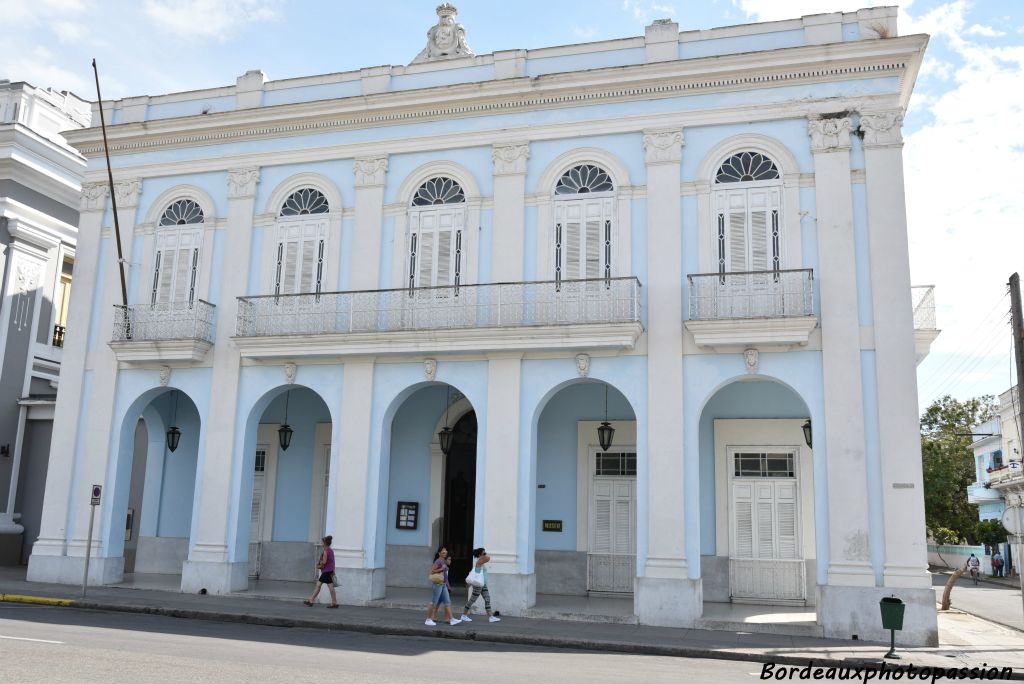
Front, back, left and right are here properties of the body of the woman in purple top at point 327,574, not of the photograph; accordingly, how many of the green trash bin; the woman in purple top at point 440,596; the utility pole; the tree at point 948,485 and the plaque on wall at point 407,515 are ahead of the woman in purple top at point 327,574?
0

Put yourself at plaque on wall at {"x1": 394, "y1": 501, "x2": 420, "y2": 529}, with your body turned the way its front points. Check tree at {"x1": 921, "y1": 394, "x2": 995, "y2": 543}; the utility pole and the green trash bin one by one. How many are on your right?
0

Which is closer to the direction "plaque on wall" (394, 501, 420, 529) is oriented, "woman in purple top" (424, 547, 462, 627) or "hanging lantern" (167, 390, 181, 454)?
the woman in purple top

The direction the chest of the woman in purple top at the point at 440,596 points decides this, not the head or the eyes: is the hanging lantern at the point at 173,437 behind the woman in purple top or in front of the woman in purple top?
behind

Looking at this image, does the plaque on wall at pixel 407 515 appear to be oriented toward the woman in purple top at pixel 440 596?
yes

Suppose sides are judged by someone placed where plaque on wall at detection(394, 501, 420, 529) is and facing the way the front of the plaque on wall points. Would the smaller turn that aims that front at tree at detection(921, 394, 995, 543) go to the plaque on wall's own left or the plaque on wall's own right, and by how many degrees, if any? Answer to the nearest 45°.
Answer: approximately 135° to the plaque on wall's own left

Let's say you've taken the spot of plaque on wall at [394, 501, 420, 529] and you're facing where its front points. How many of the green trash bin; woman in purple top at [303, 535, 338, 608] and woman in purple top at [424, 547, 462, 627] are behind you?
0

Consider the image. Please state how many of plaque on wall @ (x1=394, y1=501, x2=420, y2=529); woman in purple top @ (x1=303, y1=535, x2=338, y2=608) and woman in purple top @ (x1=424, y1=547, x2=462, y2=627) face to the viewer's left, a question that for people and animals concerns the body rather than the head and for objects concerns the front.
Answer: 1

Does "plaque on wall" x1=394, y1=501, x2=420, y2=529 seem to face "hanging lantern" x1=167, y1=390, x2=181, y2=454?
no

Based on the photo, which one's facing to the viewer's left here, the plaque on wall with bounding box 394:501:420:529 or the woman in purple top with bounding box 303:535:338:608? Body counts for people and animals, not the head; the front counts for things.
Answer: the woman in purple top

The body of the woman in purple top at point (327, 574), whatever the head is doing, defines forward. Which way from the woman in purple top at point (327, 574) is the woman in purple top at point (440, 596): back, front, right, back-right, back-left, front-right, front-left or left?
back-left

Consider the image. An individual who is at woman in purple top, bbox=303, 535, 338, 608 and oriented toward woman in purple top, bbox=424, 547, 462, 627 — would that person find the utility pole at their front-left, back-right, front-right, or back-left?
front-left

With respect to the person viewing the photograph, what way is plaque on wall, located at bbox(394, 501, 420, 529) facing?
facing the viewer

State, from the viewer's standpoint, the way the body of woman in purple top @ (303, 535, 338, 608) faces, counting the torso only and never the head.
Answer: to the viewer's left
